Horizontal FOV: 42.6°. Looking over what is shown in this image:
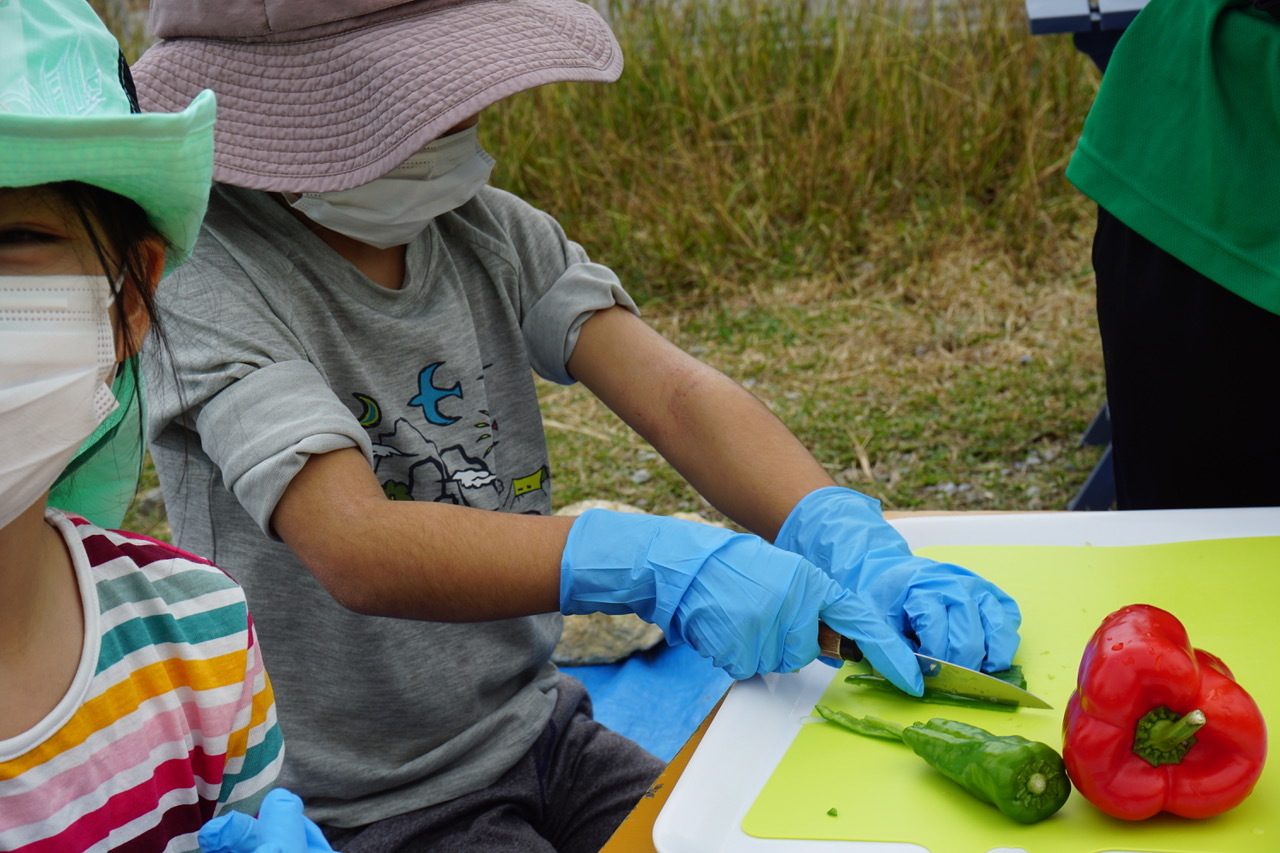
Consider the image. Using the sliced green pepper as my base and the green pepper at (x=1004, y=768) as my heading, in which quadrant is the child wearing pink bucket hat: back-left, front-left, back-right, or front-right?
back-right

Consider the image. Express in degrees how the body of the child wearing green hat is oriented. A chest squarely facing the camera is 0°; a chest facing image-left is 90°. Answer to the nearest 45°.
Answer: approximately 0°

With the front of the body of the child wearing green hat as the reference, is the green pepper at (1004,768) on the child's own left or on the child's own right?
on the child's own left

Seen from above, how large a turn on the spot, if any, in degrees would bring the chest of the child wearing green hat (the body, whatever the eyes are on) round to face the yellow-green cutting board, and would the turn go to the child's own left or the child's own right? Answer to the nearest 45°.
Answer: approximately 90° to the child's own left

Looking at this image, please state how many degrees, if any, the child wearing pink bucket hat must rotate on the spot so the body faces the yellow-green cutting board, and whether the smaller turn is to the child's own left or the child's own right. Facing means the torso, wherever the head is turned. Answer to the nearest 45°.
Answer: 0° — they already face it
